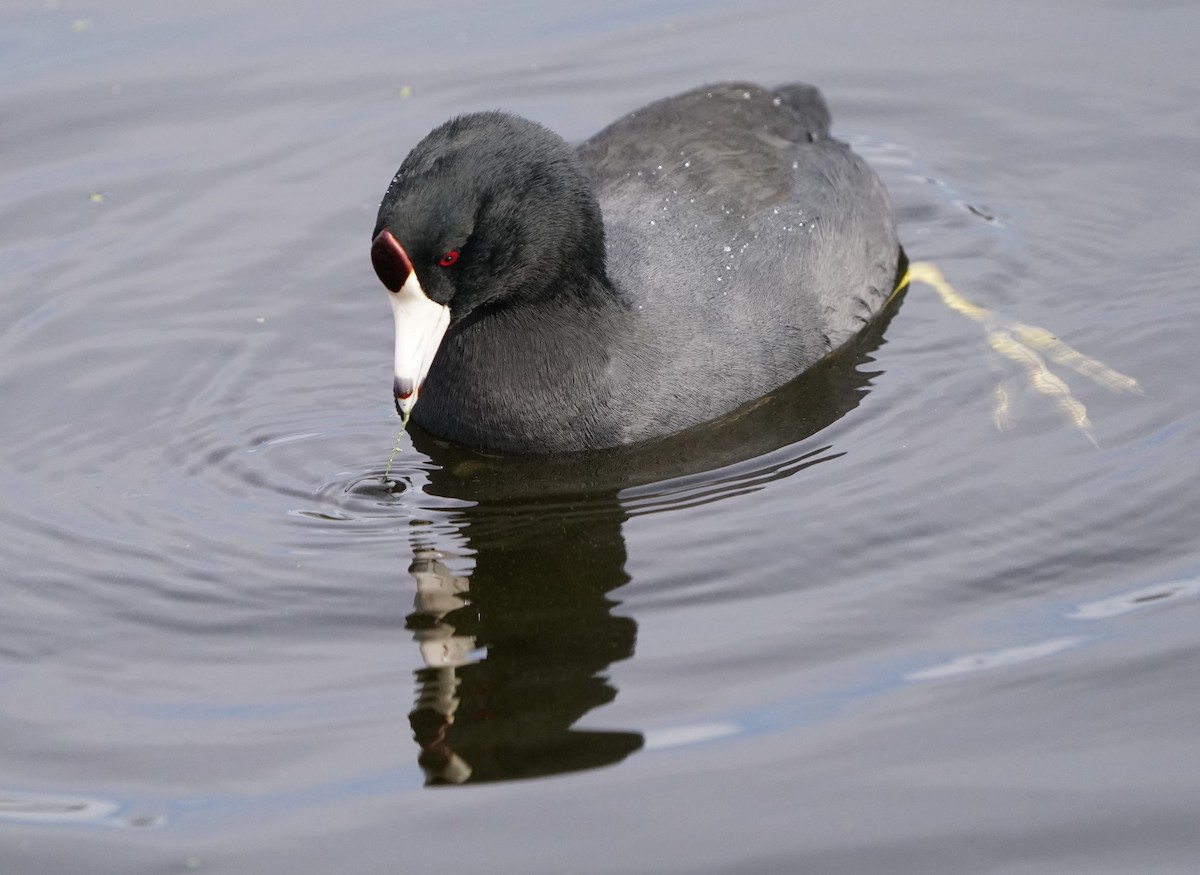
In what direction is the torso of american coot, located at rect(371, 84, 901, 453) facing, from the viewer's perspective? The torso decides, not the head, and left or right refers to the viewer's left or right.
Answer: facing the viewer and to the left of the viewer
